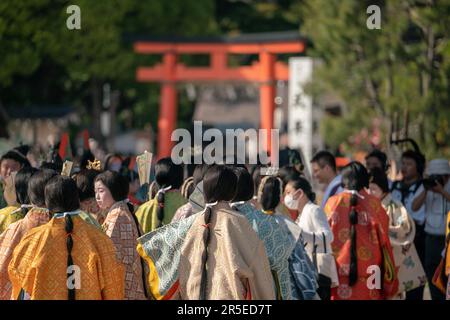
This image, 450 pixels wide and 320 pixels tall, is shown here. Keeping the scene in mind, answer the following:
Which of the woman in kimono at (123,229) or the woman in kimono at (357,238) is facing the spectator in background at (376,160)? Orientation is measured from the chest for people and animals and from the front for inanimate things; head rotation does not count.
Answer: the woman in kimono at (357,238)

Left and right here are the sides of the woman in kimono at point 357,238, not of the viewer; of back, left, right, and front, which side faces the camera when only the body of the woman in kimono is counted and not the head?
back

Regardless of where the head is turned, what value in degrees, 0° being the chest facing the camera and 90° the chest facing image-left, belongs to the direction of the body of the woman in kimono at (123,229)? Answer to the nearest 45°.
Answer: approximately 90°

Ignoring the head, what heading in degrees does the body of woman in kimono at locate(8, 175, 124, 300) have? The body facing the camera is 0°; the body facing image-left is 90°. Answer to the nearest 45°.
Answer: approximately 180°
